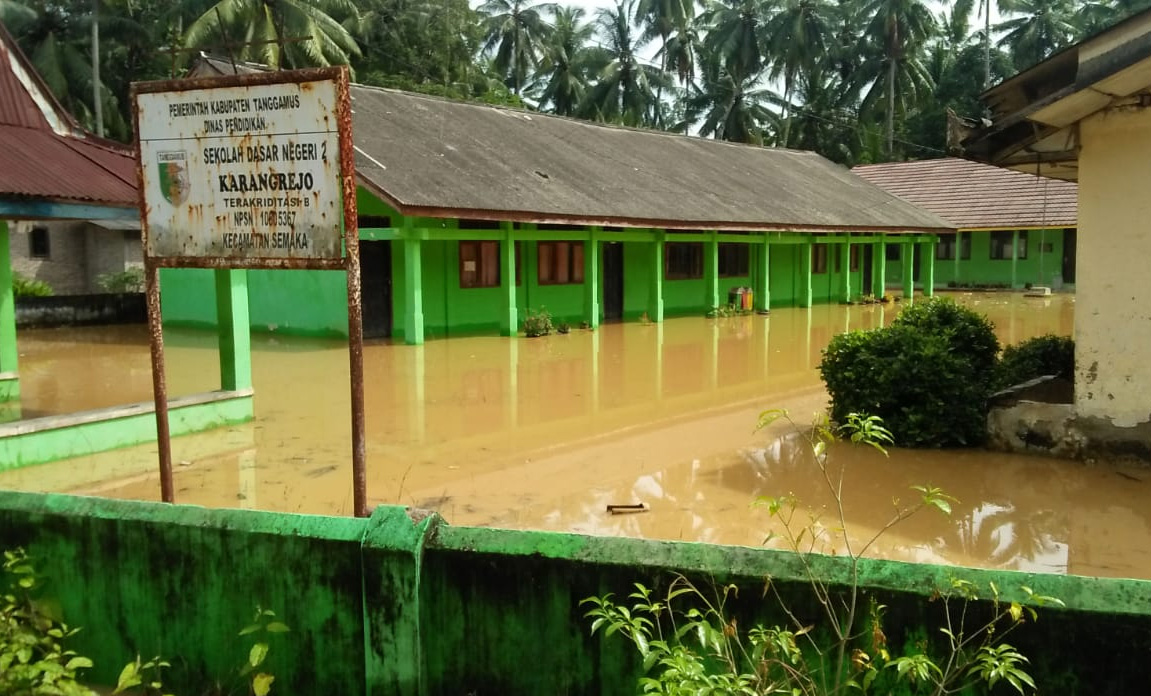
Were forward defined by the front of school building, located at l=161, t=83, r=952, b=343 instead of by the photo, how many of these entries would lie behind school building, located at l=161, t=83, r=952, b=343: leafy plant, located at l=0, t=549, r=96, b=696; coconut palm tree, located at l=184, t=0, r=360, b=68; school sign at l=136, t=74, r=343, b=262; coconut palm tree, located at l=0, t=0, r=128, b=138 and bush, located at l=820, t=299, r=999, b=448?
2

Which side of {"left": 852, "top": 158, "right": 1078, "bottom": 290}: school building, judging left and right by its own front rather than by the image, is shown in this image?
front

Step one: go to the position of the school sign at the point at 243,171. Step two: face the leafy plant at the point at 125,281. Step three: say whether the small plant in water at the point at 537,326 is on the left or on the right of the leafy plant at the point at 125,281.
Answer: right

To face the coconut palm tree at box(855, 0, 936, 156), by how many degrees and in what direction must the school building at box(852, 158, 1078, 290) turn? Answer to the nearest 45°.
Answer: approximately 180°

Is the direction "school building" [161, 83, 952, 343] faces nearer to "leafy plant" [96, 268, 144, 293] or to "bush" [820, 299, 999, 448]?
the bush

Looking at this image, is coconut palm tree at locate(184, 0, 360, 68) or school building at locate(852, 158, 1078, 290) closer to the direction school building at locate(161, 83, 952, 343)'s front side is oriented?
the school building

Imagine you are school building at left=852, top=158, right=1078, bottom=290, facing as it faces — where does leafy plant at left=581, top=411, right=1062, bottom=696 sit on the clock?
The leafy plant is roughly at 12 o'clock from the school building.

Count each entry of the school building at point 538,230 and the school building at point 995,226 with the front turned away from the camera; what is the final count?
0

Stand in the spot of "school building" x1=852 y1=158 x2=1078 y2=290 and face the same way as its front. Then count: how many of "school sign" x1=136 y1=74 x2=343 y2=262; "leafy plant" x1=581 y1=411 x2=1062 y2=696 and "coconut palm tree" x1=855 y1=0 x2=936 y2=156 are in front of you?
2

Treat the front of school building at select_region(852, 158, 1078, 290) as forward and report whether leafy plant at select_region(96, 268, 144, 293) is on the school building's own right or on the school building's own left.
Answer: on the school building's own right

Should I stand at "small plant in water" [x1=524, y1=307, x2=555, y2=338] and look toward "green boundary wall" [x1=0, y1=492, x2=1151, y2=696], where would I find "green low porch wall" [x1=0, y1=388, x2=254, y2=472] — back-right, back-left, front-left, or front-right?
front-right

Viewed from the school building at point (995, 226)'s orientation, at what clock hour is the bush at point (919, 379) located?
The bush is roughly at 12 o'clock from the school building.

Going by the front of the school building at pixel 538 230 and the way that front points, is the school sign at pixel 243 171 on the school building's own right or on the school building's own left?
on the school building's own right

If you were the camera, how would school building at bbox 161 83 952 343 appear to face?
facing the viewer and to the right of the viewer

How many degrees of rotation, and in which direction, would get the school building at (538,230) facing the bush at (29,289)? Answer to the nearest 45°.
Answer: approximately 135° to its right

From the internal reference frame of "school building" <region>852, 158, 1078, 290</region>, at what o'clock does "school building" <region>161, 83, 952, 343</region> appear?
"school building" <region>161, 83, 952, 343</region> is roughly at 1 o'clock from "school building" <region>852, 158, 1078, 290</region>.

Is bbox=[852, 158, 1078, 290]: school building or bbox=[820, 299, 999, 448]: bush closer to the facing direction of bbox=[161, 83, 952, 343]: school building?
the bush
